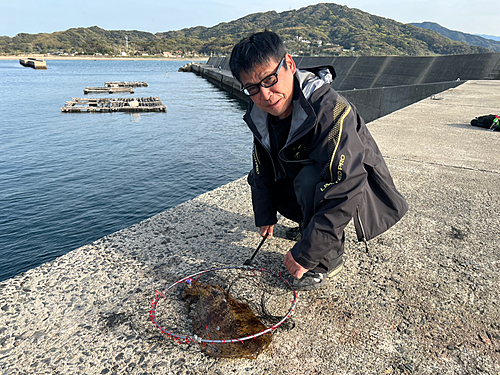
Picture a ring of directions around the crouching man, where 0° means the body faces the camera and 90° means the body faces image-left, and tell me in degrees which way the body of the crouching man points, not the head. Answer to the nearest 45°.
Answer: approximately 45°

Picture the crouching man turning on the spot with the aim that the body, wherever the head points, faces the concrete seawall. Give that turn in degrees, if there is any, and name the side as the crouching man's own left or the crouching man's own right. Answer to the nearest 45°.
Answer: approximately 135° to the crouching man's own right

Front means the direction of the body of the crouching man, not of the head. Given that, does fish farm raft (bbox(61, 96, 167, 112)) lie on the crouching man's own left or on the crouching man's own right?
on the crouching man's own right
